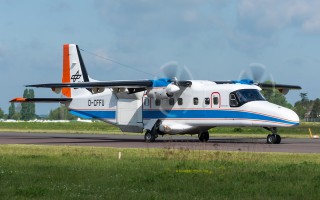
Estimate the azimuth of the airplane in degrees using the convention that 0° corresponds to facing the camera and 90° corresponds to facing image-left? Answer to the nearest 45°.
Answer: approximately 315°
